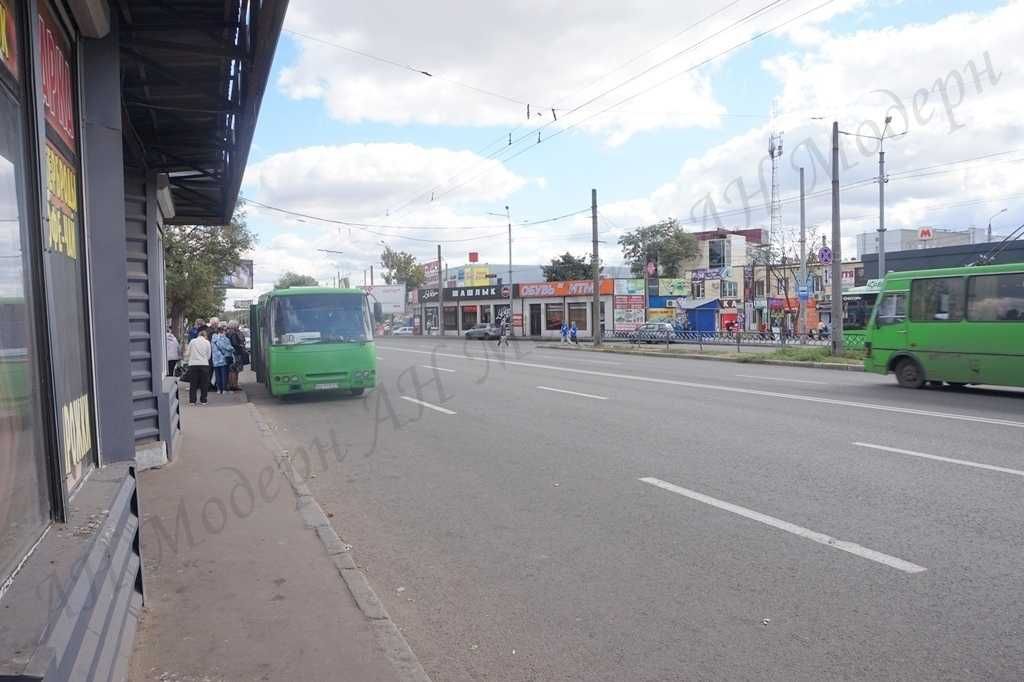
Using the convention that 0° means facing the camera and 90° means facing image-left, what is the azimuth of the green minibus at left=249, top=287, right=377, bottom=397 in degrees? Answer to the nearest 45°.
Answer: approximately 0°

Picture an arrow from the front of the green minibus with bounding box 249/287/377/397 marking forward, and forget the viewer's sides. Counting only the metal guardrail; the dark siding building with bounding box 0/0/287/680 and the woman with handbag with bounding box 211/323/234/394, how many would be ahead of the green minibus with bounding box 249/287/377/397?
1

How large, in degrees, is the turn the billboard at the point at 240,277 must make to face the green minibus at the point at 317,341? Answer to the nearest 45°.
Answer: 0° — it already faces it

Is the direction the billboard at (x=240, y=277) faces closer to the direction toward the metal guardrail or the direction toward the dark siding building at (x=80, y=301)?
the dark siding building

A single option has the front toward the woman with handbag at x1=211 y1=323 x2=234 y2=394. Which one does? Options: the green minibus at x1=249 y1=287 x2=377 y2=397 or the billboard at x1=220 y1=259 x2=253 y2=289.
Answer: the billboard

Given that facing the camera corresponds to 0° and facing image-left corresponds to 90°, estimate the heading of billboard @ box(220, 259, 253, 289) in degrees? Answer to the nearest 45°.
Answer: approximately 0°

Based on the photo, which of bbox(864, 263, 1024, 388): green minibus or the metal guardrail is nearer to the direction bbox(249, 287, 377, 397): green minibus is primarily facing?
the green minibus

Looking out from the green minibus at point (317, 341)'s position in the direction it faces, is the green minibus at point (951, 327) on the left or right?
on its left

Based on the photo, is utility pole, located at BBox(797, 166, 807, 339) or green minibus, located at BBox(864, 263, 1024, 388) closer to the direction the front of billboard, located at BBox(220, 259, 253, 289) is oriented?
the green minibus

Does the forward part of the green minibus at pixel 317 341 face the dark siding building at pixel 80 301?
yes

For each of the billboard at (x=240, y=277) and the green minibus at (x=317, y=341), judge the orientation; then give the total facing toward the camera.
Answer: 2

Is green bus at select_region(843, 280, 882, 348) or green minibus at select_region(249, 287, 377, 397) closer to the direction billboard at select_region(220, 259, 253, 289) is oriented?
the green minibus

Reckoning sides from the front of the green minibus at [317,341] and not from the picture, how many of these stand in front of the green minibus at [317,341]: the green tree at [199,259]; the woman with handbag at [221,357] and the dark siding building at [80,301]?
1

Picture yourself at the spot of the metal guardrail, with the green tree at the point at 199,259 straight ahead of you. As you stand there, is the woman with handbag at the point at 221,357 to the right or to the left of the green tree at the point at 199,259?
left
